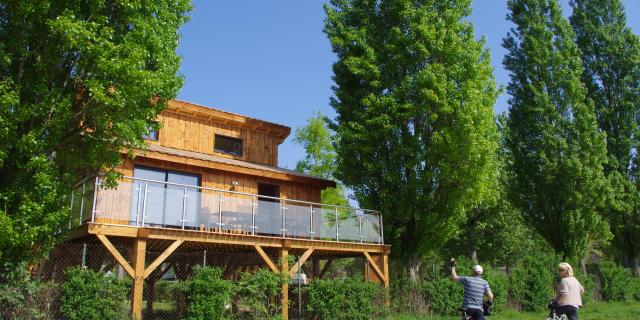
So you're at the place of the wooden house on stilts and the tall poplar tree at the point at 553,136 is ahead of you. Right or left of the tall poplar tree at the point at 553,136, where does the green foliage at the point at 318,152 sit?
left

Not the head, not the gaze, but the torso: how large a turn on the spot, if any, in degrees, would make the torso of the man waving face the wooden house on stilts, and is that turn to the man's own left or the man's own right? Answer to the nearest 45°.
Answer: approximately 45° to the man's own left

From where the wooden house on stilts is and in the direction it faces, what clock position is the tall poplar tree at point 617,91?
The tall poplar tree is roughly at 10 o'clock from the wooden house on stilts.

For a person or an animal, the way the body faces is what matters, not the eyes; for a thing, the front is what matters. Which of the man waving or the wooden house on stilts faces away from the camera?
the man waving

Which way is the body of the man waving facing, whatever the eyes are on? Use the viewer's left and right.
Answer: facing away from the viewer

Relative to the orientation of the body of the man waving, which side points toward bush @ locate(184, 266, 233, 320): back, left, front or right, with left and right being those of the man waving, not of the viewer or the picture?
left

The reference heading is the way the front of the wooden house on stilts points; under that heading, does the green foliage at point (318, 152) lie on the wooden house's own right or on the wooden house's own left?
on the wooden house's own left

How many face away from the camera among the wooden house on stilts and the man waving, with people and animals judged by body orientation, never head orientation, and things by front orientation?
1

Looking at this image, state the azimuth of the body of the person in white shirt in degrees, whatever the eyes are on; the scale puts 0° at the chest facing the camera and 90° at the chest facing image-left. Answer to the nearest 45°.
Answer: approximately 135°
